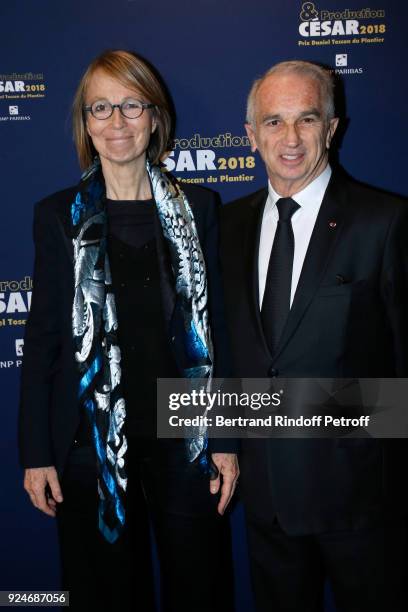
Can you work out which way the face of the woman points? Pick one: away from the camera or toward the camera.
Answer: toward the camera

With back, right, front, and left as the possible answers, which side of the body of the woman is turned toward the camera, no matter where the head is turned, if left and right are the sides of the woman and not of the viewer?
front

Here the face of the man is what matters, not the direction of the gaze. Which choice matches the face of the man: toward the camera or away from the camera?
toward the camera
